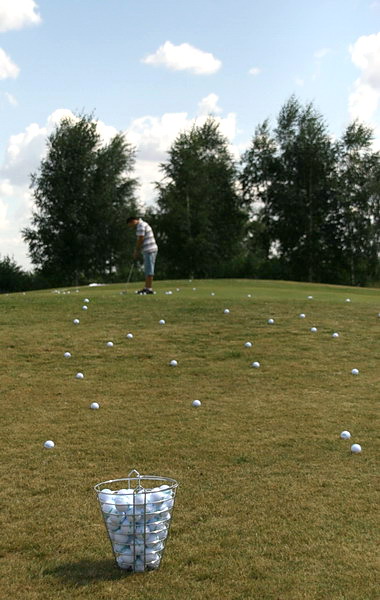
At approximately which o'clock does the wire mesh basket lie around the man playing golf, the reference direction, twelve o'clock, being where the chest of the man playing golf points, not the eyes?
The wire mesh basket is roughly at 9 o'clock from the man playing golf.

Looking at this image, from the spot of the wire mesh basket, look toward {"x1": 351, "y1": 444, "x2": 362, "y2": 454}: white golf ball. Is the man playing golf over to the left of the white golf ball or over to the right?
left

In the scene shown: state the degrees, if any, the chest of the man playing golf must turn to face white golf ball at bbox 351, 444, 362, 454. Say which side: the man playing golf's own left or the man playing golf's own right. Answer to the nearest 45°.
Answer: approximately 90° to the man playing golf's own left

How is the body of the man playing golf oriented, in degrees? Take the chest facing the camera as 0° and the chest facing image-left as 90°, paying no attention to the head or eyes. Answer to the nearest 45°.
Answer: approximately 90°
